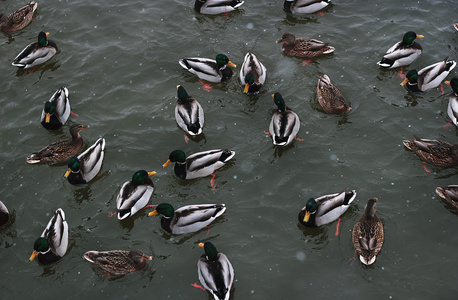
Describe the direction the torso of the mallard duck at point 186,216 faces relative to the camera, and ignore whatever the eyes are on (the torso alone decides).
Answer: to the viewer's left

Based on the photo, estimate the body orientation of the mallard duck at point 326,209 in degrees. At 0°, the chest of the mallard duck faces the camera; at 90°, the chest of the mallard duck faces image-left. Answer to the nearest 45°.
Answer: approximately 45°

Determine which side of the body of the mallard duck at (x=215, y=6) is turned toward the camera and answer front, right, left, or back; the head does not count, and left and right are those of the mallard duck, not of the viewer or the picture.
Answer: left

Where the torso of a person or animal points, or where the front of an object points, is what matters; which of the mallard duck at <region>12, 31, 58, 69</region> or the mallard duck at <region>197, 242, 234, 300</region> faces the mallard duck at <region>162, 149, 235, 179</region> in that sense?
the mallard duck at <region>197, 242, 234, 300</region>

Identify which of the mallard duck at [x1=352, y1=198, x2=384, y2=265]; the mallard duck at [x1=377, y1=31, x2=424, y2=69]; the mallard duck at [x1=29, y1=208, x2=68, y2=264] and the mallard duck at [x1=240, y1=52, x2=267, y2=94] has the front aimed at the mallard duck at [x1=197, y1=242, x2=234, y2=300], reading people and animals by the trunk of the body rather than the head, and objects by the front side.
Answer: the mallard duck at [x1=240, y1=52, x2=267, y2=94]

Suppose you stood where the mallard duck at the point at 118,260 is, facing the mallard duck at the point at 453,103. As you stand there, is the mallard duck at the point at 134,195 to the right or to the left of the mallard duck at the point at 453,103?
left

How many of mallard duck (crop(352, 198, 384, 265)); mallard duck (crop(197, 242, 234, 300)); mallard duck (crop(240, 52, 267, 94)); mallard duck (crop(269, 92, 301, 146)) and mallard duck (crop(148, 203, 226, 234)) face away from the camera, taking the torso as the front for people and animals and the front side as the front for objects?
3

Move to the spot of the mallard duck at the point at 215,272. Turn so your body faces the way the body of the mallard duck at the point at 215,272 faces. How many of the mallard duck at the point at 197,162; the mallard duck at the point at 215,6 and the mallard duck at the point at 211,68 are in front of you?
3

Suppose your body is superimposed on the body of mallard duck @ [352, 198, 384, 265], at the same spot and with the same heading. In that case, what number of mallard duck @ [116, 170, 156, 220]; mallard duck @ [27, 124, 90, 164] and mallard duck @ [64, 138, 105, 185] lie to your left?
3

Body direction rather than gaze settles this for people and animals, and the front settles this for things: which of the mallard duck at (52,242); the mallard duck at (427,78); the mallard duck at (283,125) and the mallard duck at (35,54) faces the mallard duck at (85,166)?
the mallard duck at (427,78)

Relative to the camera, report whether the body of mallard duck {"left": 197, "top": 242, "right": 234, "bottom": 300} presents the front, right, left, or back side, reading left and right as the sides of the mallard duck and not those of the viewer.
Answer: back
